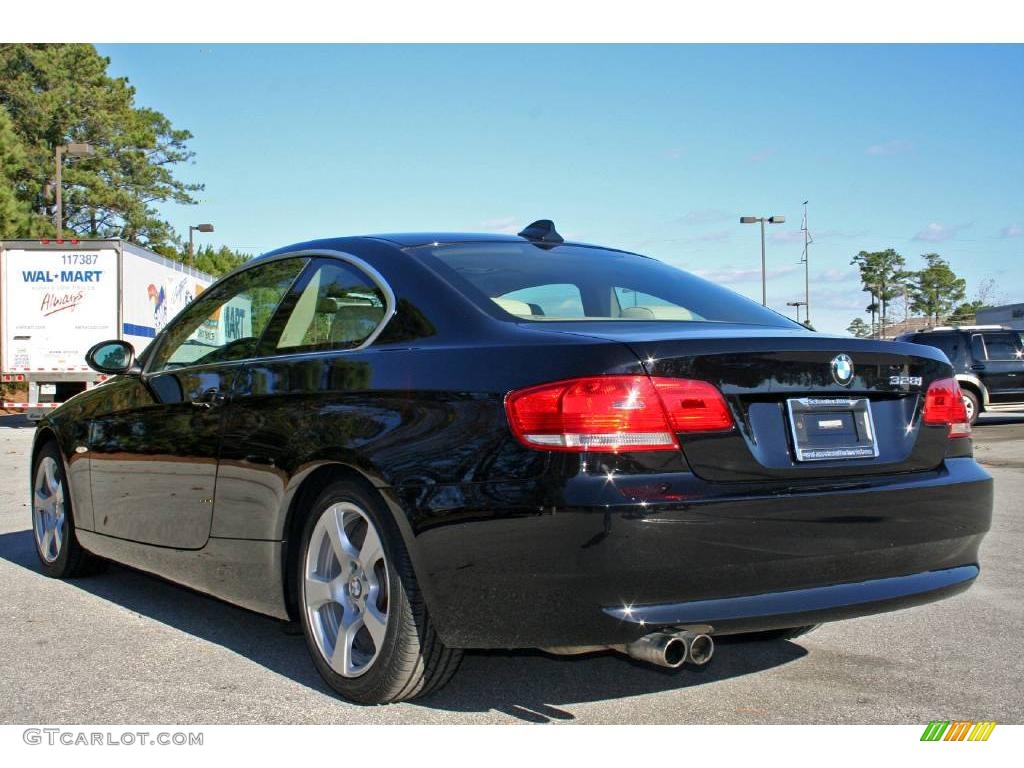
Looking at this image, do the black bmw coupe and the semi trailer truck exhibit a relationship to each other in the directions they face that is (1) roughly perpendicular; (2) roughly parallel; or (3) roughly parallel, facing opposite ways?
roughly perpendicular

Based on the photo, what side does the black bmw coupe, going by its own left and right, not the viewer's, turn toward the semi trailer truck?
front

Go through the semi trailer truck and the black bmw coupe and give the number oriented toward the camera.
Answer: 0

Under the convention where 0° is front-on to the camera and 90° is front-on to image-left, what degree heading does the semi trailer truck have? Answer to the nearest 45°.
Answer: approximately 225°

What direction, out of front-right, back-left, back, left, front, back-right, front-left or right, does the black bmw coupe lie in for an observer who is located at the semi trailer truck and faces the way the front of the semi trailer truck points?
back-right

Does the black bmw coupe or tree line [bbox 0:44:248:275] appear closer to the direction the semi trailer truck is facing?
the tree line

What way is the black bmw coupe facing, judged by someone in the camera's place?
facing away from the viewer and to the left of the viewer

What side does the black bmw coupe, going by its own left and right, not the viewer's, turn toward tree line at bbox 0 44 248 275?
front

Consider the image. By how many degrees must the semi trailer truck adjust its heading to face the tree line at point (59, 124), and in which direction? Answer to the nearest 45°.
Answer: approximately 45° to its left
